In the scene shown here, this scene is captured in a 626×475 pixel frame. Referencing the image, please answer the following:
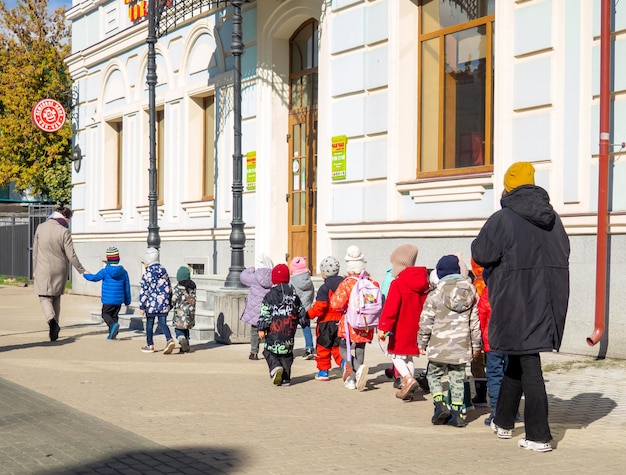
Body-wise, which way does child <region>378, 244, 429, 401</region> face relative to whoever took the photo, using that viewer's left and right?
facing away from the viewer and to the left of the viewer

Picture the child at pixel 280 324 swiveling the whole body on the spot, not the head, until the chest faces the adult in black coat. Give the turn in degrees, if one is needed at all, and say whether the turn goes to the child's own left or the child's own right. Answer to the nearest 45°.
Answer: approximately 135° to the child's own right

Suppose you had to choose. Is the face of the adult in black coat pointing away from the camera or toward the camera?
away from the camera

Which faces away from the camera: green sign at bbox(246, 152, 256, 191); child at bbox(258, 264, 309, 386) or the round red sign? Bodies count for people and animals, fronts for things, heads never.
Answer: the child

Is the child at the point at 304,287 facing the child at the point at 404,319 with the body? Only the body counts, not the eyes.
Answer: no

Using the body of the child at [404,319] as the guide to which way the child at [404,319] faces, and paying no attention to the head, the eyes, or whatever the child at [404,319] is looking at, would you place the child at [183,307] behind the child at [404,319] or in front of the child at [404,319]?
in front

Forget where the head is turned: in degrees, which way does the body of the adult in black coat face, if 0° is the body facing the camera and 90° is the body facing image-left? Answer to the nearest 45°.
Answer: approximately 135°

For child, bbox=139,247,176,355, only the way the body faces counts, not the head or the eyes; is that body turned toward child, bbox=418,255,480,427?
no

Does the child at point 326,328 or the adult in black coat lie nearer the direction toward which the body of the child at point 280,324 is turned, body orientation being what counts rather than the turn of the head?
the child

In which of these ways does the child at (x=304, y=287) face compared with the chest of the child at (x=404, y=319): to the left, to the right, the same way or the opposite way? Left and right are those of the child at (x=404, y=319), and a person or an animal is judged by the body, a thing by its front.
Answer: the same way

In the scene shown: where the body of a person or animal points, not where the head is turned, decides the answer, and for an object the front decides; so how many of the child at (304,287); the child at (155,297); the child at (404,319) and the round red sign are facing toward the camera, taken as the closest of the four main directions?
1

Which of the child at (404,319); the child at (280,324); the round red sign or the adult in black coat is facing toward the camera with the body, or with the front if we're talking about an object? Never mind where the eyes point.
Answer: the round red sign

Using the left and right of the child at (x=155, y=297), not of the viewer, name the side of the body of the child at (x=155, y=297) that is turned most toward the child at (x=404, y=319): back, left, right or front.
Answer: back

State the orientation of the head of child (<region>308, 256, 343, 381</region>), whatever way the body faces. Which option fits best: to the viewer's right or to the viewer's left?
to the viewer's left

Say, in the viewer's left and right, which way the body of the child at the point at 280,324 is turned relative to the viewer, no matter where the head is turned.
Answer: facing away from the viewer

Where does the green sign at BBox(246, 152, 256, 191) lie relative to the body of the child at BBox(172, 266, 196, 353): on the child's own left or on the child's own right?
on the child's own right
